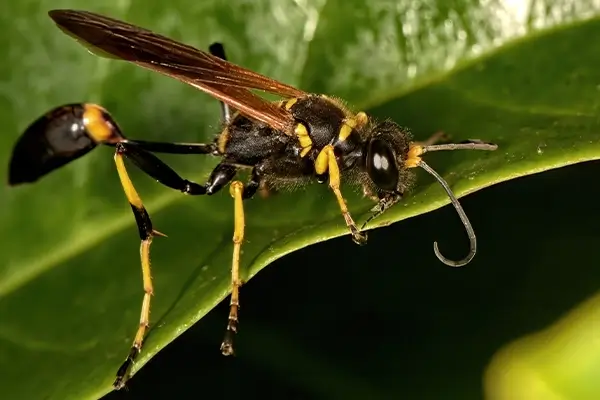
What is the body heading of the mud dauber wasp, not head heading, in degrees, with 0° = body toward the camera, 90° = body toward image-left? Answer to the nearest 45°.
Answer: approximately 270°
